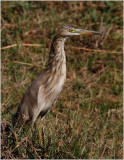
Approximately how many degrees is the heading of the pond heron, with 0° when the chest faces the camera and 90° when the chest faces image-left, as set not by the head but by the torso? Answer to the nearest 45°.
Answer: approximately 270°
